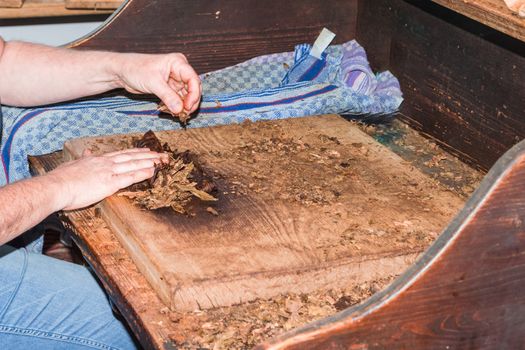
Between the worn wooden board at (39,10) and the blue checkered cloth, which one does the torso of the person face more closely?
the blue checkered cloth

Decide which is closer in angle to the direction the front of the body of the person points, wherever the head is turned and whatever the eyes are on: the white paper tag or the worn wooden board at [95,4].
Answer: the white paper tag

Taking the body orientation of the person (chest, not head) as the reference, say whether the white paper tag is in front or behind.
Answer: in front

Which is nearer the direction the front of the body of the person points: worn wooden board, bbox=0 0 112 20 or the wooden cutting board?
the wooden cutting board

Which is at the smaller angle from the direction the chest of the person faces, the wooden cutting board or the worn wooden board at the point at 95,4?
the wooden cutting board

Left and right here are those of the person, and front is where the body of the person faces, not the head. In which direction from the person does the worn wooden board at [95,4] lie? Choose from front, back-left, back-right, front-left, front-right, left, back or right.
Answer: left

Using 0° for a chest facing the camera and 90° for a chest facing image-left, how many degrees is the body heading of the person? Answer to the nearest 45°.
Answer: approximately 270°

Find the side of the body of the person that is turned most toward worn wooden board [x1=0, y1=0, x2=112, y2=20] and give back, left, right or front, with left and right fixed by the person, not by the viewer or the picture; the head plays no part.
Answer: left
